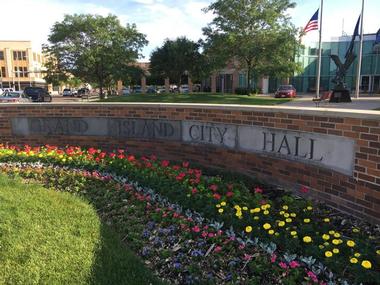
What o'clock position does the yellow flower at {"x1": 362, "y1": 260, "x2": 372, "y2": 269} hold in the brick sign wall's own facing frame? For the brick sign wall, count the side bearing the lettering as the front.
The yellow flower is roughly at 10 o'clock from the brick sign wall.

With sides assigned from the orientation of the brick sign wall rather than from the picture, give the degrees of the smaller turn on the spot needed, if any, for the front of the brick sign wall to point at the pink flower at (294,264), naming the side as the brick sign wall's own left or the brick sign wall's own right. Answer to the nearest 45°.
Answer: approximately 45° to the brick sign wall's own left

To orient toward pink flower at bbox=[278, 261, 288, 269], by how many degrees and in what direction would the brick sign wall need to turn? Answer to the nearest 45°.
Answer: approximately 45° to its left

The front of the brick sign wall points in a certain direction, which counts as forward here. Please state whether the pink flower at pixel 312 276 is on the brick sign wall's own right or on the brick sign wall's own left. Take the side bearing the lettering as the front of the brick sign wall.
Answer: on the brick sign wall's own left

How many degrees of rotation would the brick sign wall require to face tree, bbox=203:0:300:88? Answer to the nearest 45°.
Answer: approximately 135° to its right

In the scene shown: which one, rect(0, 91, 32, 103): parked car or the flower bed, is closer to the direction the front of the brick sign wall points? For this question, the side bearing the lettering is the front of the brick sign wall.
the flower bed

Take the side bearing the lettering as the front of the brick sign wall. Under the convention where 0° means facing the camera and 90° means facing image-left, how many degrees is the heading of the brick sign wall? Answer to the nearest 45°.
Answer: approximately 45°

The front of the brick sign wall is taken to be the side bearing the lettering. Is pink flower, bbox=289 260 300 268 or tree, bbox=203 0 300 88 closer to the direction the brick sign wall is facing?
the pink flower

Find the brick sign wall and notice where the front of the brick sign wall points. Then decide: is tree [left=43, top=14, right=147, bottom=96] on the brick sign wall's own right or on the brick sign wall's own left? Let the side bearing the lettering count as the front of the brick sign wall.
on the brick sign wall's own right

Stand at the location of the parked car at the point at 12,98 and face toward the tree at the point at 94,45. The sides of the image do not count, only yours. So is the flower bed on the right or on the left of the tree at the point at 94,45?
right

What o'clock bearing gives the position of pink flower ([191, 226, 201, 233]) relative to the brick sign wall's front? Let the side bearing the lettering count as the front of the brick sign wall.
The pink flower is roughly at 11 o'clock from the brick sign wall.

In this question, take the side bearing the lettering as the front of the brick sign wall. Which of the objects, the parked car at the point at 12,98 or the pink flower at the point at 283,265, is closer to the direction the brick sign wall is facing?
the pink flower

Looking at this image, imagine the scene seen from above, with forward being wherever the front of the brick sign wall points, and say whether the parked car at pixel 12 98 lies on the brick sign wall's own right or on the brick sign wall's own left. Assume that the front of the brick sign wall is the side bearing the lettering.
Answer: on the brick sign wall's own right
